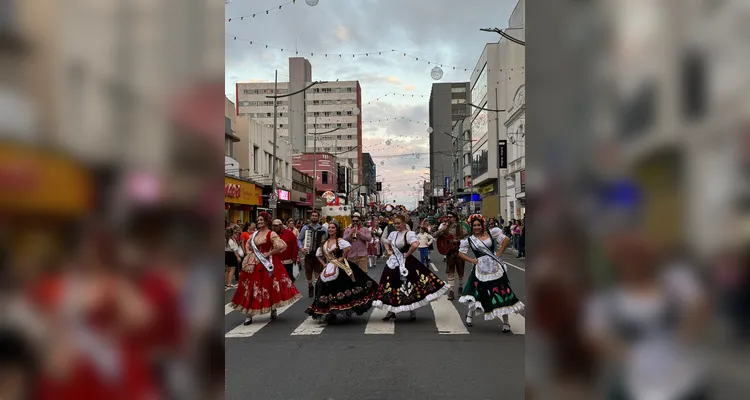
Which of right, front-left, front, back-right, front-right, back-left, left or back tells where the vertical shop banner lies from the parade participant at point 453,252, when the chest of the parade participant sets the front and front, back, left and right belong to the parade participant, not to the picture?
back

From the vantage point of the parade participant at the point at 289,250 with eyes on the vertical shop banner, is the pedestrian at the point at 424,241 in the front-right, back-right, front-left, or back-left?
front-right

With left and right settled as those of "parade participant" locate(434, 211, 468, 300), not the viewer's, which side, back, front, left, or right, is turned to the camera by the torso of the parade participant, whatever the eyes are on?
front

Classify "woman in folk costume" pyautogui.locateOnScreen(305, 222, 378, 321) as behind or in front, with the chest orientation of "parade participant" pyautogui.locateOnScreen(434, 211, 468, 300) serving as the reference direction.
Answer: in front

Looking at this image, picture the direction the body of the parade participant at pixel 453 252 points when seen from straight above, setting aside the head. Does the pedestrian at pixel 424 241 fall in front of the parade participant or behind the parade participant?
behind

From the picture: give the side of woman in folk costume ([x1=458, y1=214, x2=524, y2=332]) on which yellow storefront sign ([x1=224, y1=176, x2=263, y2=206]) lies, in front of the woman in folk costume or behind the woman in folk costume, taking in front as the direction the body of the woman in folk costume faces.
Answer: behind

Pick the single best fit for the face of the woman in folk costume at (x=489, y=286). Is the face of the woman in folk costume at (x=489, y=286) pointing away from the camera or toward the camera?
toward the camera

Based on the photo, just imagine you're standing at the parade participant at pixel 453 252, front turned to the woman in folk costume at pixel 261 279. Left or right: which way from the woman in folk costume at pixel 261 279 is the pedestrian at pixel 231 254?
right

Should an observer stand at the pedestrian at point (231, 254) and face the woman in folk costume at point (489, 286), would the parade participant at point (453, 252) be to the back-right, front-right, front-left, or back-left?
front-left

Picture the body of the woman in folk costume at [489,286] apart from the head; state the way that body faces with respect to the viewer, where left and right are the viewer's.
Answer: facing the viewer
